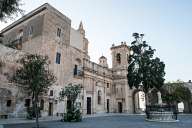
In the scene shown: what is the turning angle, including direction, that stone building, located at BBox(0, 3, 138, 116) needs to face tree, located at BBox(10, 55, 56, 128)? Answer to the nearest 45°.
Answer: approximately 45° to its right

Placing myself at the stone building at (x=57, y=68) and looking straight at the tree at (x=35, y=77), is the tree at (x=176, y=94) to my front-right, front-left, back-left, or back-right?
back-left

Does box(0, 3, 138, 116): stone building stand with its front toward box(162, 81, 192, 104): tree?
no

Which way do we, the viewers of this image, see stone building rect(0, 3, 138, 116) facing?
facing the viewer and to the right of the viewer

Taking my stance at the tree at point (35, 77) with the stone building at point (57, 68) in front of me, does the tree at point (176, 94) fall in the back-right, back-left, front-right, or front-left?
front-right
